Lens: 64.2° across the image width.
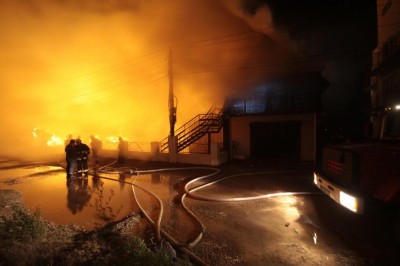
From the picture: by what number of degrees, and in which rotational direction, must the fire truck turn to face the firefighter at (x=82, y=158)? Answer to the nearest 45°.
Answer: approximately 45° to its right

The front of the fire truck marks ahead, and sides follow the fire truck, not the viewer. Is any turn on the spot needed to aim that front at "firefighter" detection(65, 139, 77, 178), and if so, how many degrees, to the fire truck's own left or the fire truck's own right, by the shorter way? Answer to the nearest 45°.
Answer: approximately 45° to the fire truck's own right

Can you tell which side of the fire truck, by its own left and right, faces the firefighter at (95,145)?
right

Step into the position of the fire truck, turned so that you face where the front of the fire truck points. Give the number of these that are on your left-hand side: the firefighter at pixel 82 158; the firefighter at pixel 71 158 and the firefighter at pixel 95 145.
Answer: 0
